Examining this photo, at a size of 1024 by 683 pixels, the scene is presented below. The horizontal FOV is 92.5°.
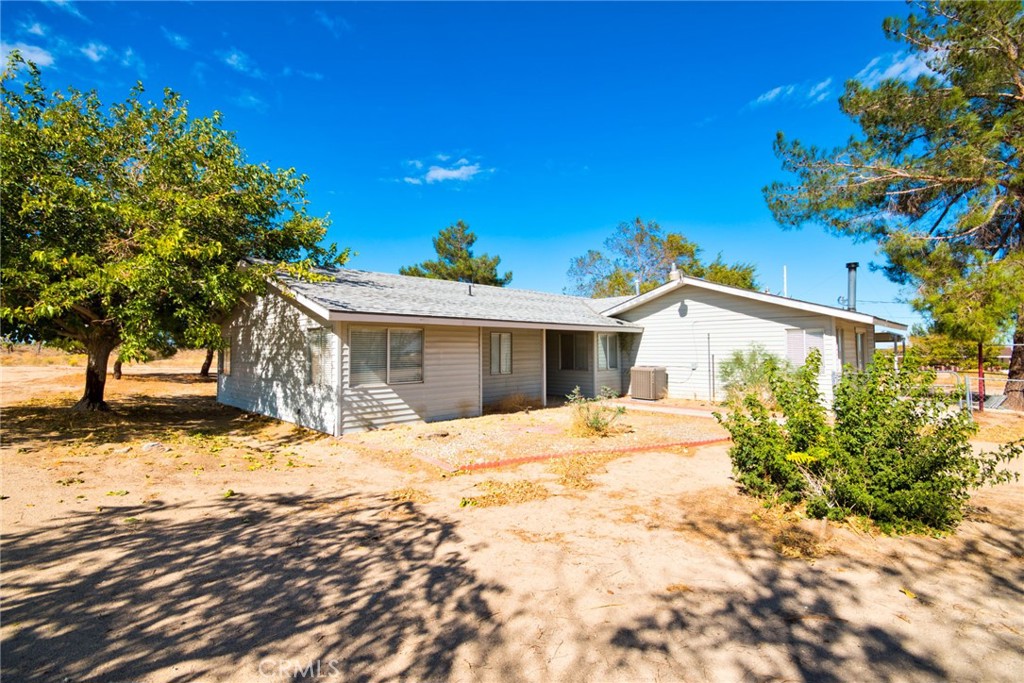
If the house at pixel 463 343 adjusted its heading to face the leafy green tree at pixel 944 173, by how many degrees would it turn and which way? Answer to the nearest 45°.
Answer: approximately 45° to its left

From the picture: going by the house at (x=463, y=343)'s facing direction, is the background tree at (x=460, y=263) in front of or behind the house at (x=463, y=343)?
behind

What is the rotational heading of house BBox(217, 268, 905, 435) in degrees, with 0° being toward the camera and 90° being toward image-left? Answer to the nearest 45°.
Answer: approximately 315°

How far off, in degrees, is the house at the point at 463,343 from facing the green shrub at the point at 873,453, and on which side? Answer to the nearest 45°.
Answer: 0° — it already faces it

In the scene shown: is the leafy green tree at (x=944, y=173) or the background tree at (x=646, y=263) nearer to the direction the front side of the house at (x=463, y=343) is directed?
the leafy green tree

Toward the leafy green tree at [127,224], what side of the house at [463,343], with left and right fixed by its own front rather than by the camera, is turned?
right

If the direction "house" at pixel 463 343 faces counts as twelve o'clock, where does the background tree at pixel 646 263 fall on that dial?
The background tree is roughly at 8 o'clock from the house.
